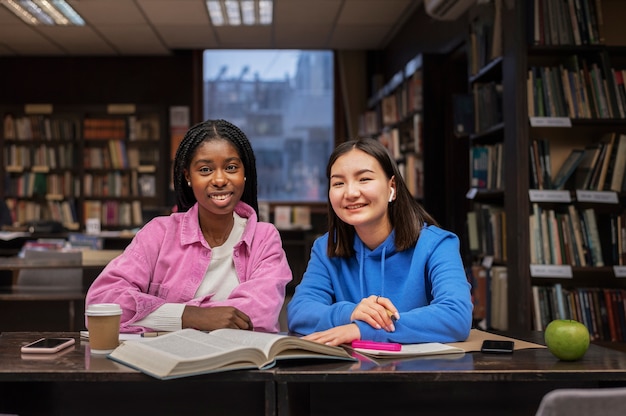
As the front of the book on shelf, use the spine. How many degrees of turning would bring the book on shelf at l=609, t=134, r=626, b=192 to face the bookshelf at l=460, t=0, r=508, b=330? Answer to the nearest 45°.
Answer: approximately 135° to its right

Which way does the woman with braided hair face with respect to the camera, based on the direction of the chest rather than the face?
toward the camera

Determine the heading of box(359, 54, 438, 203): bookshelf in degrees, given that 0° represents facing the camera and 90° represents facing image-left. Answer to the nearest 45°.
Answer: approximately 45°

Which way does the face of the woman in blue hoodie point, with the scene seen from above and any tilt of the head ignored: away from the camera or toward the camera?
toward the camera

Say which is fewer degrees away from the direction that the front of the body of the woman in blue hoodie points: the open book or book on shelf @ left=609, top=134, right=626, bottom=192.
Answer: the open book

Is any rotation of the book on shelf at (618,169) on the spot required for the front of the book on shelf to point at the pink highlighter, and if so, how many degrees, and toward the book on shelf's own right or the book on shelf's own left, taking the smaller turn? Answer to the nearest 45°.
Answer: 0° — it already faces it

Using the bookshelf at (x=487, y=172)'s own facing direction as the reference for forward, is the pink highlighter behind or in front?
in front

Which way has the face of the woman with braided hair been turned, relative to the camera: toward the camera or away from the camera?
toward the camera

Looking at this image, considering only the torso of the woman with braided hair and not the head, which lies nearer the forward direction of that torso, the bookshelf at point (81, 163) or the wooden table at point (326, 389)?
the wooden table

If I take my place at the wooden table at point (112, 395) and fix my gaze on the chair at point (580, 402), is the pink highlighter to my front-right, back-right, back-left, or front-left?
front-left

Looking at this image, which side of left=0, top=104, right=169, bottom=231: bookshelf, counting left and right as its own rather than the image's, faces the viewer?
front
